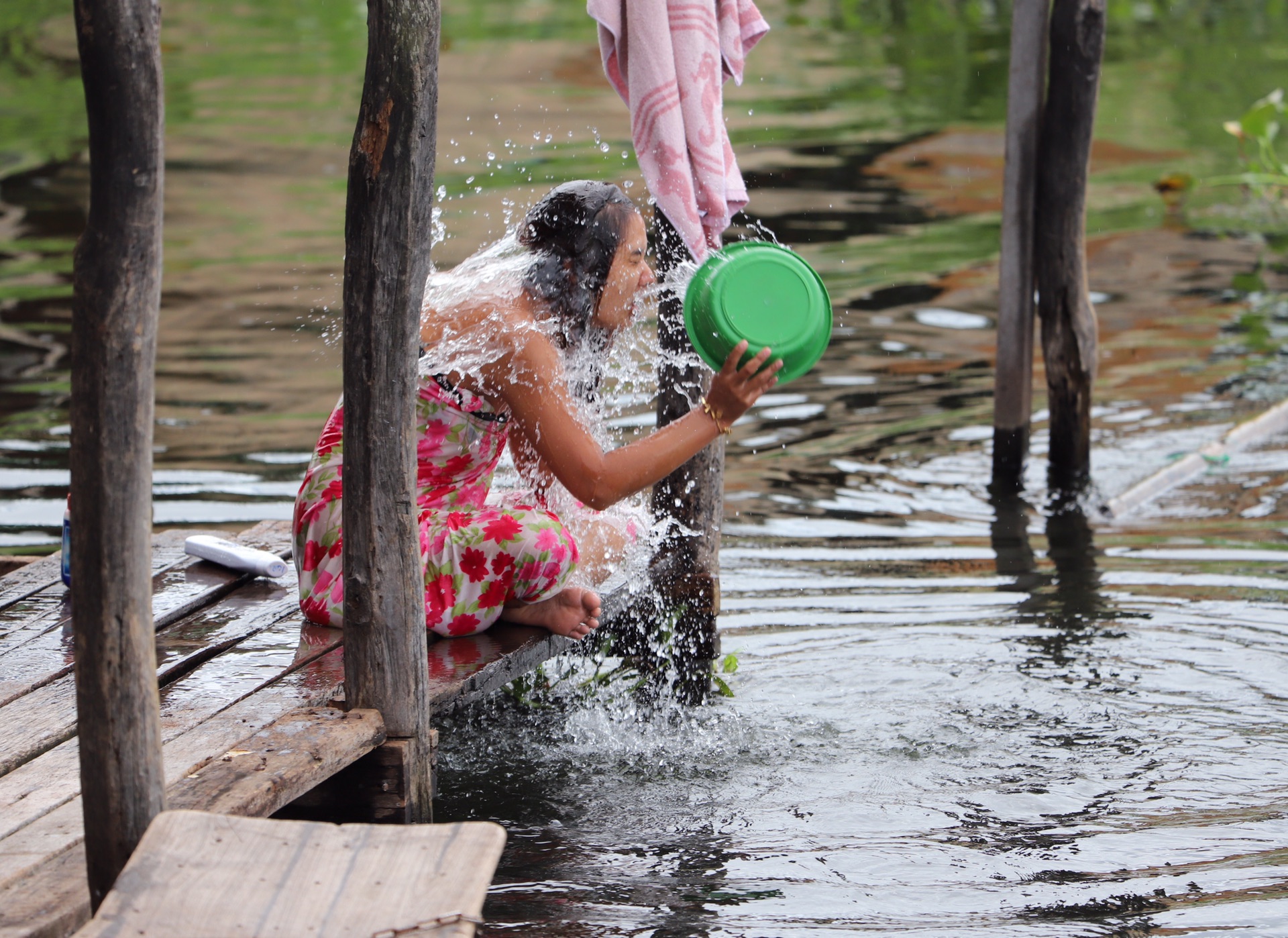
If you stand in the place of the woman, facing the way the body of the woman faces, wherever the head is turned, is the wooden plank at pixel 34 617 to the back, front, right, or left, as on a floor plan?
back

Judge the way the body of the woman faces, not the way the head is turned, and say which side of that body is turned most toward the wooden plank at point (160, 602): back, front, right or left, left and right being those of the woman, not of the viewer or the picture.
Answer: back

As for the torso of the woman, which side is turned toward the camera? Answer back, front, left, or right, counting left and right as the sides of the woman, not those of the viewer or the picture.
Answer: right

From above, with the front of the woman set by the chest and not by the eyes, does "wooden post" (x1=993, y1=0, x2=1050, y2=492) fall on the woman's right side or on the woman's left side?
on the woman's left side

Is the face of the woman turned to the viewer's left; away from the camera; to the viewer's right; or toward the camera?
to the viewer's right

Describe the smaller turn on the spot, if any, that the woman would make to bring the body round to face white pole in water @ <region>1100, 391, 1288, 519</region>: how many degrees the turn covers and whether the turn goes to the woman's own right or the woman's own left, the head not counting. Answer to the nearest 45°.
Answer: approximately 45° to the woman's own left

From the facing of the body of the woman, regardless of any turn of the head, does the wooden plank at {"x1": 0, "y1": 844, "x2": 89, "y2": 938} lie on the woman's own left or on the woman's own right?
on the woman's own right

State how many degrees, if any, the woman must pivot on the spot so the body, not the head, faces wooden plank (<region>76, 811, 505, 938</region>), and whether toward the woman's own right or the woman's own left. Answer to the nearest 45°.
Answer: approximately 90° to the woman's own right

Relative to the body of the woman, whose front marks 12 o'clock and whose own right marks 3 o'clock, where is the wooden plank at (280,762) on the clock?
The wooden plank is roughly at 4 o'clock from the woman.

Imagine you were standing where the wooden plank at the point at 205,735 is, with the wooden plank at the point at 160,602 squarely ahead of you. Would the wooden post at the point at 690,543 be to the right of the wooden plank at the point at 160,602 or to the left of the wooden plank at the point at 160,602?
right

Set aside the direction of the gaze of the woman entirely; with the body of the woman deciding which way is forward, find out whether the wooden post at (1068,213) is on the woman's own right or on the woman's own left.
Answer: on the woman's own left
